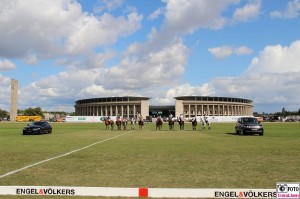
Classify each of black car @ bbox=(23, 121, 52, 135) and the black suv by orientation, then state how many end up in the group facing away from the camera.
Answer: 0

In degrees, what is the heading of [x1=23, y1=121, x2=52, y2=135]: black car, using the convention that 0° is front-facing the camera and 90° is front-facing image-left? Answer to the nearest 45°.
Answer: approximately 45°

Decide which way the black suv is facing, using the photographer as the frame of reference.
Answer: facing the viewer and to the right of the viewer

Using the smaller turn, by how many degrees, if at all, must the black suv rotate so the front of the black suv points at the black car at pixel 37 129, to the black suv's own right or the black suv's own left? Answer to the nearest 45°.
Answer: approximately 135° to the black suv's own right

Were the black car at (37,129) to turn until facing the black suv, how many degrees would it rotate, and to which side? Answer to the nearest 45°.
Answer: approximately 90° to its left
